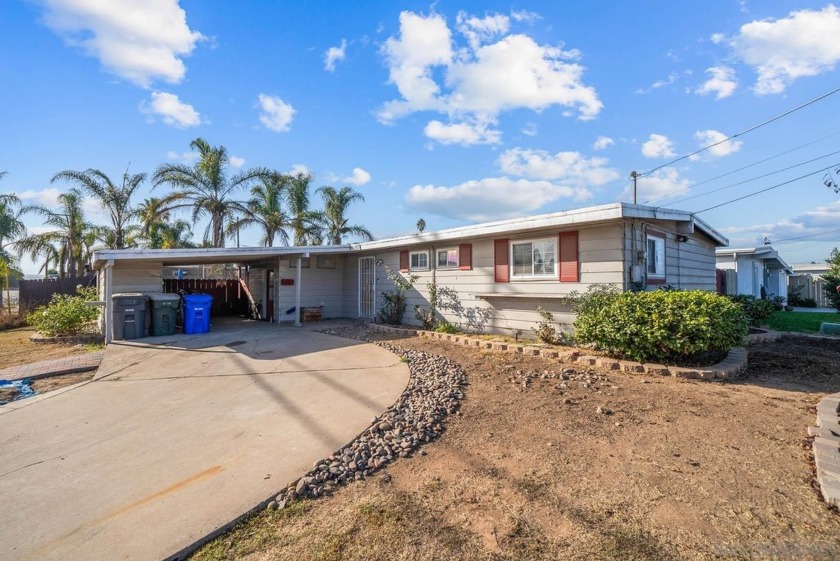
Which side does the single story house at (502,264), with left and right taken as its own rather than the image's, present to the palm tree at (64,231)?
right

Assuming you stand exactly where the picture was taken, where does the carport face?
facing the viewer

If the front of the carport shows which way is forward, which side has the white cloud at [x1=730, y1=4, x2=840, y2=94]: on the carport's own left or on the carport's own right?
on the carport's own left

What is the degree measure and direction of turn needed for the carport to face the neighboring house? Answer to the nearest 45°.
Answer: approximately 90° to its left

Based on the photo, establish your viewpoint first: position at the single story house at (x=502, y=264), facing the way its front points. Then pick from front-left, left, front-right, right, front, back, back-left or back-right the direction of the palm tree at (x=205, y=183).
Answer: right

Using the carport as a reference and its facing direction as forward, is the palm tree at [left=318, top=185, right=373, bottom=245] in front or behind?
behind

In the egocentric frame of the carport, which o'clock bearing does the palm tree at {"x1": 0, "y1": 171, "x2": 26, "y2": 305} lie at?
The palm tree is roughly at 5 o'clock from the carport.

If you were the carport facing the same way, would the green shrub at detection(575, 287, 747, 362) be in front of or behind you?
in front

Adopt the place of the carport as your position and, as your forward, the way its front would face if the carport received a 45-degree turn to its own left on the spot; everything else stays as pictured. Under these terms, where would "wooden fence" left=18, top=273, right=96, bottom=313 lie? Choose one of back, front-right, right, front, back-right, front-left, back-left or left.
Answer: back

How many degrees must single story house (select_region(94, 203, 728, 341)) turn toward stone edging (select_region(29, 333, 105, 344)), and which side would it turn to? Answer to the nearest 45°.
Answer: approximately 45° to its right

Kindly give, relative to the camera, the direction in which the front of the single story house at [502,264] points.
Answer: facing the viewer and to the left of the viewer

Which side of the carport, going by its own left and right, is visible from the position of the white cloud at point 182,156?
back

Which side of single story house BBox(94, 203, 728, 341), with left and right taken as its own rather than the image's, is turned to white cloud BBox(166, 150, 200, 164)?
right
